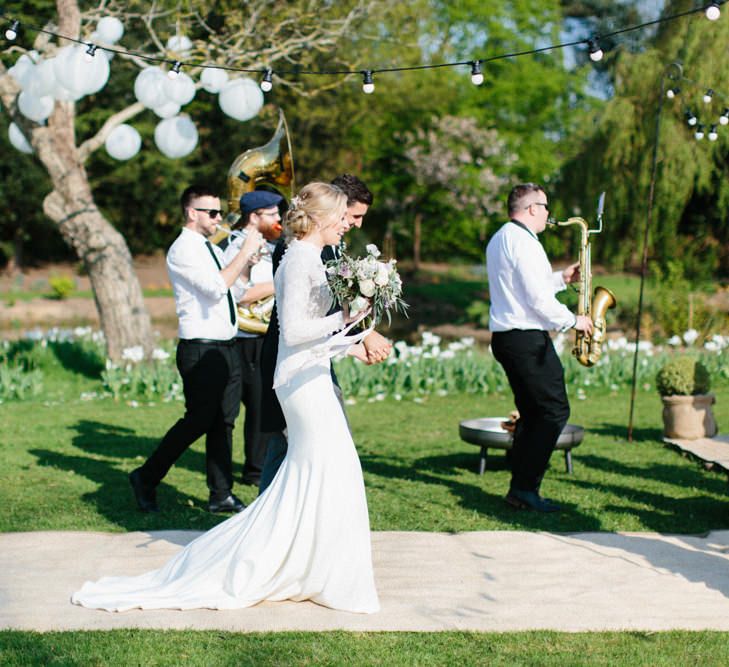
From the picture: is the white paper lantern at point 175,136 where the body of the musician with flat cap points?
no

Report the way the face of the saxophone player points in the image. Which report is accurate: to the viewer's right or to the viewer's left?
to the viewer's right

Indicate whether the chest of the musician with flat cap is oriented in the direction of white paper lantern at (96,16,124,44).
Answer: no

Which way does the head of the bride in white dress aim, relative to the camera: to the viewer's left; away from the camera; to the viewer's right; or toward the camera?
to the viewer's right

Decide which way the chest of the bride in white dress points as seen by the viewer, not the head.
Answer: to the viewer's right

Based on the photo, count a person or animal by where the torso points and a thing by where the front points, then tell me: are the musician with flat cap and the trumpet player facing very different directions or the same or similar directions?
same or similar directions

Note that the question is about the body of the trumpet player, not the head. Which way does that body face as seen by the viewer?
to the viewer's right

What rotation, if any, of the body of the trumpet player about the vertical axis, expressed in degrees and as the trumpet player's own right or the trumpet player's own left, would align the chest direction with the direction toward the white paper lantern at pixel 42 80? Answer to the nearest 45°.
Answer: approximately 90° to the trumpet player's own left

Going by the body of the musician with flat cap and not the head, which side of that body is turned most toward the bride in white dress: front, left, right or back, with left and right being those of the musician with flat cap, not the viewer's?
right

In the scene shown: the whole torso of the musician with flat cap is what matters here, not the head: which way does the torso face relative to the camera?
to the viewer's right

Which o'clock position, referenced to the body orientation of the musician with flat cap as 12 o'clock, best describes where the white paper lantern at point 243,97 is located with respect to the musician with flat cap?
The white paper lantern is roughly at 9 o'clock from the musician with flat cap.

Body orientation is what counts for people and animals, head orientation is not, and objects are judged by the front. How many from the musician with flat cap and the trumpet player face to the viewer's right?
2

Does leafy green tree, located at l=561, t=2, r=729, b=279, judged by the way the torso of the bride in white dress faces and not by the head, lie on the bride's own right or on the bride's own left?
on the bride's own left

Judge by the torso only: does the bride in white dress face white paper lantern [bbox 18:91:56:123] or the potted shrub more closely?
the potted shrub

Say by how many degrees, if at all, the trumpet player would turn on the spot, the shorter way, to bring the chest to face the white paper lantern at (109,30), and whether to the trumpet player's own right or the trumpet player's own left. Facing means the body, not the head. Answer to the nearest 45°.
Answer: approximately 90° to the trumpet player's own left

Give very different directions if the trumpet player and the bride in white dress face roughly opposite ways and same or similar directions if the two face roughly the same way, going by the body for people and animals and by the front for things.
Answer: same or similar directions

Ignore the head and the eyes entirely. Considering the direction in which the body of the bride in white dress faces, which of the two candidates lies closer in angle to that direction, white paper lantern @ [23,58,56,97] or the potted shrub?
the potted shrub

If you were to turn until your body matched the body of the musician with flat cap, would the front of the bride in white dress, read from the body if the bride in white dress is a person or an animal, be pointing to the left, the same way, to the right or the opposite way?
the same way
